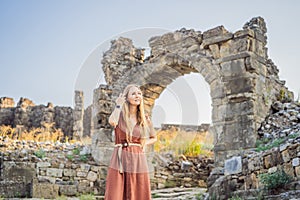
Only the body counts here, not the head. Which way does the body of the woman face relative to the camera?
toward the camera

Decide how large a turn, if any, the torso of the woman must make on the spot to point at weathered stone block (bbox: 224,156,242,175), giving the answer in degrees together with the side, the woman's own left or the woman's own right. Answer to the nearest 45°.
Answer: approximately 135° to the woman's own left

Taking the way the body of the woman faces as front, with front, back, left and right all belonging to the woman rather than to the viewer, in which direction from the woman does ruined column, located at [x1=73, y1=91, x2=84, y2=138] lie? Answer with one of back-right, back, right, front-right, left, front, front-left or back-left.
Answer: back

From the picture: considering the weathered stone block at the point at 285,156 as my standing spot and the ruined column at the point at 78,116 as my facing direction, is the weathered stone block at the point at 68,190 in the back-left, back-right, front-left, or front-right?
front-left

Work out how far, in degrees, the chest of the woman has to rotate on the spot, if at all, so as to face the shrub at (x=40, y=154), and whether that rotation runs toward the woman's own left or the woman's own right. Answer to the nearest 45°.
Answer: approximately 180°

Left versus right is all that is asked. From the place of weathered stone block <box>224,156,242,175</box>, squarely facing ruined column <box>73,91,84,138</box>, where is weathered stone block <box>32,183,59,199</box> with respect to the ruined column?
left

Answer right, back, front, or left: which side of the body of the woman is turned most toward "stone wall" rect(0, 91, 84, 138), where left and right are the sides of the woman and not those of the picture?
back

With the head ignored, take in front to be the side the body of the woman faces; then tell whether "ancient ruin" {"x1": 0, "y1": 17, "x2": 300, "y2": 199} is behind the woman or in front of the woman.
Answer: behind

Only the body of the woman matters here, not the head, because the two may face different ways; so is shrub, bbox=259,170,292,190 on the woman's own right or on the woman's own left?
on the woman's own left
